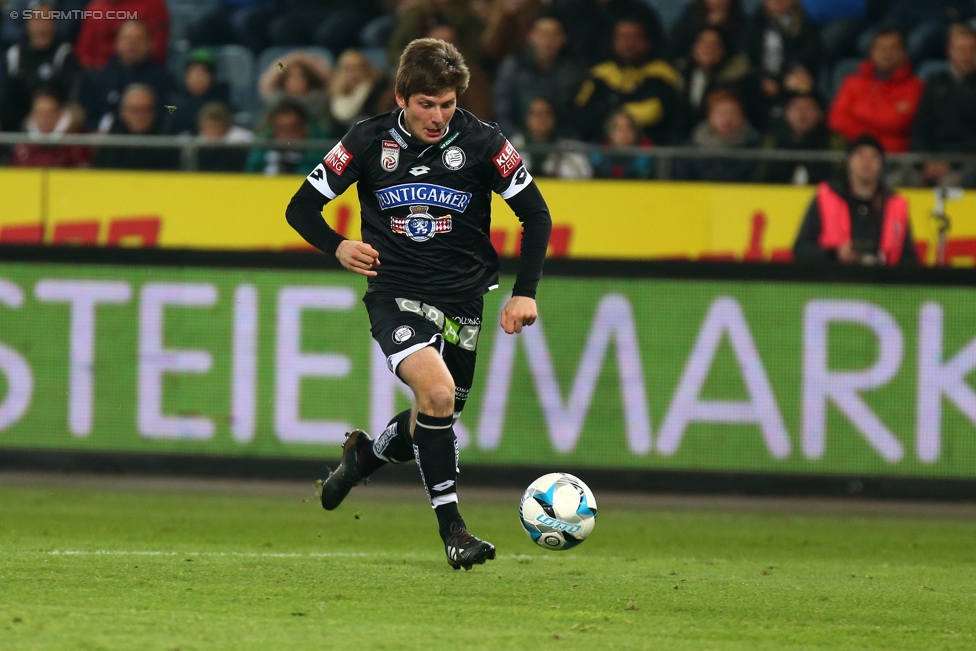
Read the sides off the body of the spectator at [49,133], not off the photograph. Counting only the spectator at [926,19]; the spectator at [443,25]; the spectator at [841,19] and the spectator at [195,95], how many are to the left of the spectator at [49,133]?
4

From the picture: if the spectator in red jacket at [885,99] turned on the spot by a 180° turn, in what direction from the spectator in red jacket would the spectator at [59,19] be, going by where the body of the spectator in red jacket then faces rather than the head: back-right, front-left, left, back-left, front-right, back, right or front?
left

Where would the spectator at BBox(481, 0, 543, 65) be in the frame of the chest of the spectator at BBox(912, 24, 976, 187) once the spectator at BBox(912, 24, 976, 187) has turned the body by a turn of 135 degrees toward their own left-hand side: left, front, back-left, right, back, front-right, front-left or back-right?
back-left

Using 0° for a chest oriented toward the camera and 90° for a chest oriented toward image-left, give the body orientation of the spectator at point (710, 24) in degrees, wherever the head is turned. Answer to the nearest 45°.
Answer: approximately 0°

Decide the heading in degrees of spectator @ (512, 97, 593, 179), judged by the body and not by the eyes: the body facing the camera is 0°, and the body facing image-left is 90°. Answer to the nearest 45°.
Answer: approximately 0°

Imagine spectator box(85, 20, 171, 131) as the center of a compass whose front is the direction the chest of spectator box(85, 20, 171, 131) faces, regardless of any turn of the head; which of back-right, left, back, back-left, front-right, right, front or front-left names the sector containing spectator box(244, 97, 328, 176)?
front-left
